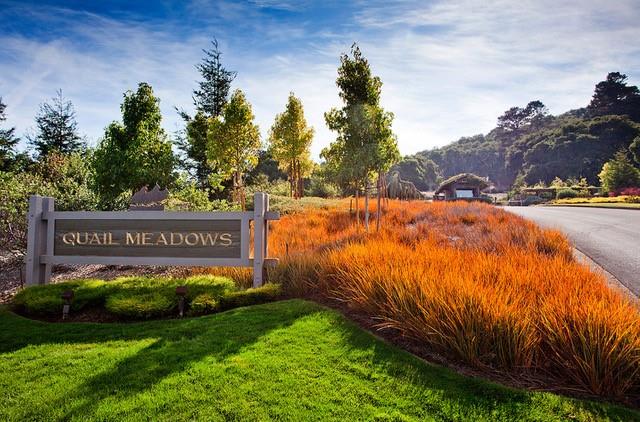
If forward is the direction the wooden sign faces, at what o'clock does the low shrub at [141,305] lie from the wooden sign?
The low shrub is roughly at 12 o'clock from the wooden sign.

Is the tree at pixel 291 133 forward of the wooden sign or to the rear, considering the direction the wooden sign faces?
to the rear

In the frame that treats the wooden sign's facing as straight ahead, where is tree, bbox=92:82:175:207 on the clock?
The tree is roughly at 6 o'clock from the wooden sign.

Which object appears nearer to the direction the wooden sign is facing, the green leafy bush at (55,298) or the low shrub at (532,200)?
the green leafy bush

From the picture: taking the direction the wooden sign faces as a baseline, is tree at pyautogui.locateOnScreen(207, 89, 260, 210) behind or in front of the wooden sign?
behind

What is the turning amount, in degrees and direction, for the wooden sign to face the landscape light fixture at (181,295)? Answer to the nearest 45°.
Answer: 0° — it already faces it

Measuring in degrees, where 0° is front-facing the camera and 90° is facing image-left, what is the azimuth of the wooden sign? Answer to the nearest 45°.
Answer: approximately 0°
